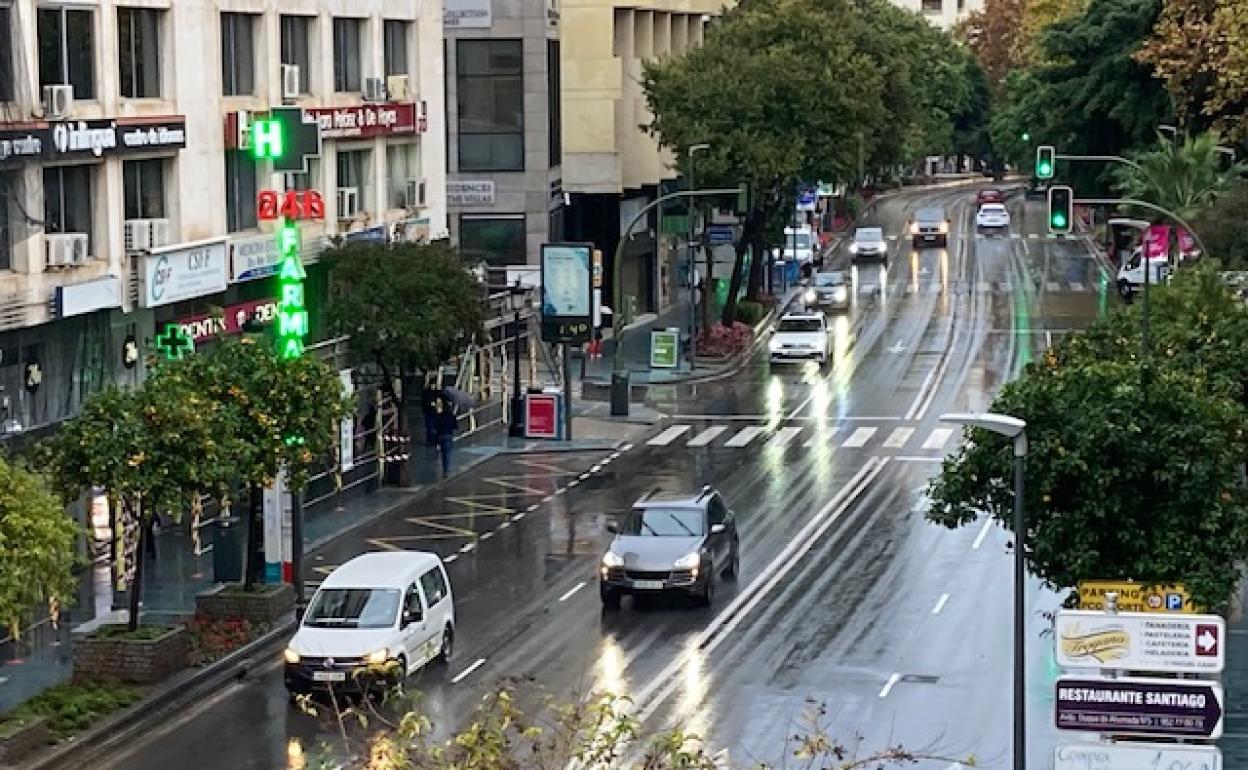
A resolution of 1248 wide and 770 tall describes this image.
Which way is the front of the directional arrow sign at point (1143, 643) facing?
toward the camera

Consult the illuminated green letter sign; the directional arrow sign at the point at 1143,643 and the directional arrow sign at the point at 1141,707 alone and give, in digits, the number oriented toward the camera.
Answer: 3

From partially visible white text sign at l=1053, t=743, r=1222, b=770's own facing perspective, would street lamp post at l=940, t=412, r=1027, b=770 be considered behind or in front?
behind

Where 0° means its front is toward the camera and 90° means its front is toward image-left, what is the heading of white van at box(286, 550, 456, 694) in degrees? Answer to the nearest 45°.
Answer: approximately 45°

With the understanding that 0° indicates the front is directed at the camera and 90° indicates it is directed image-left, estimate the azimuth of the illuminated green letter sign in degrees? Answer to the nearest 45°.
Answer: approximately 0°

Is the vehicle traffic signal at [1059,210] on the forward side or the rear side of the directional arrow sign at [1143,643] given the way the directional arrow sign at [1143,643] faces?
on the rear side

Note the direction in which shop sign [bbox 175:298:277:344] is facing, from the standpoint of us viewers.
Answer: facing the viewer and to the right of the viewer

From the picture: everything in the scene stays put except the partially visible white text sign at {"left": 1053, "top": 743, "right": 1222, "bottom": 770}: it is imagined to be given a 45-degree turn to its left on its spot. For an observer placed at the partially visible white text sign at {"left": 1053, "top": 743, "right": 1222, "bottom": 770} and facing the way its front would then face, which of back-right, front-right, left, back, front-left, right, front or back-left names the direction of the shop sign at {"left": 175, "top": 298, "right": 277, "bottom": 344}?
back

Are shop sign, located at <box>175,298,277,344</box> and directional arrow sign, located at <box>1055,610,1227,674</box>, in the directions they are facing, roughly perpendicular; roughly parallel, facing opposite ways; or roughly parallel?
roughly perpendicular
